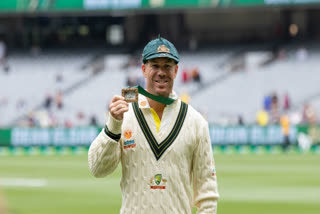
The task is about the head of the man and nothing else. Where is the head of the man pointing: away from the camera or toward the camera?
toward the camera

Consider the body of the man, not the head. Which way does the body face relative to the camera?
toward the camera
